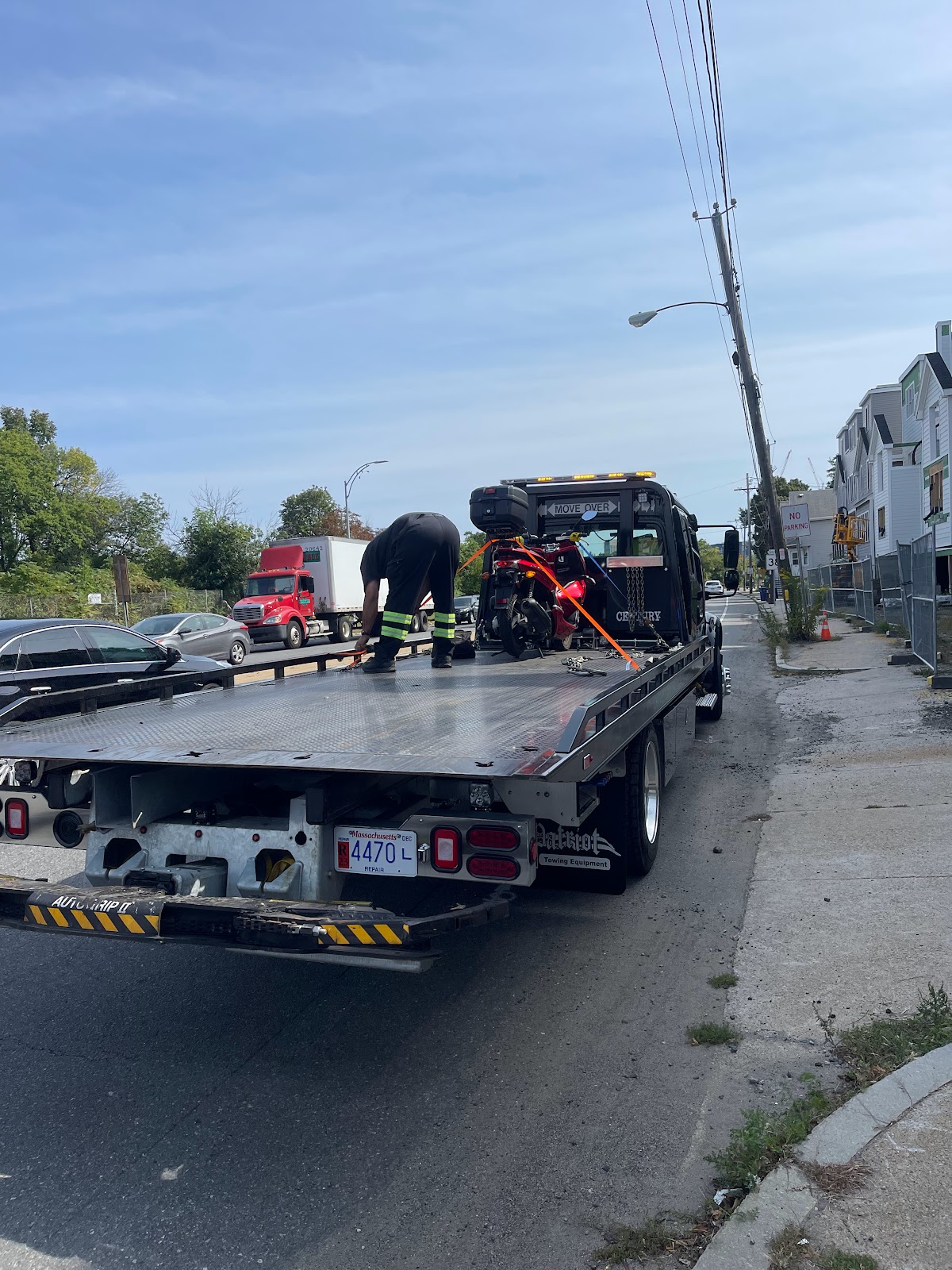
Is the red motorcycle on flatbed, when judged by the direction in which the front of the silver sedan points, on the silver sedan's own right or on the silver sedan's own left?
on the silver sedan's own left

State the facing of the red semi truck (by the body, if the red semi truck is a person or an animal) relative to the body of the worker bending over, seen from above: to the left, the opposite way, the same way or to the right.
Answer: to the left

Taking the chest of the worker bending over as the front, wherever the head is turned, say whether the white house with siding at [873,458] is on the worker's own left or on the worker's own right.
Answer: on the worker's own right

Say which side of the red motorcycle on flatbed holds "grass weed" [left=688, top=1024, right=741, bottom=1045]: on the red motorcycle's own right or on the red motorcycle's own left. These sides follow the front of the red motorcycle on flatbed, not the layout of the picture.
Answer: on the red motorcycle's own right

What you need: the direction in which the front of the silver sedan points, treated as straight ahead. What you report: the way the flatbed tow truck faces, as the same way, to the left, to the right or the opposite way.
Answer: the opposite way

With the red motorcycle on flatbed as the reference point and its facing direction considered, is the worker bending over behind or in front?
behind

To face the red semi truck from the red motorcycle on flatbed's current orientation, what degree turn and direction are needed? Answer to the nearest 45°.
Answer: approximately 45° to its left

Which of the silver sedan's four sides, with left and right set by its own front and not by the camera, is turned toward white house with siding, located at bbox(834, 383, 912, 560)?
back

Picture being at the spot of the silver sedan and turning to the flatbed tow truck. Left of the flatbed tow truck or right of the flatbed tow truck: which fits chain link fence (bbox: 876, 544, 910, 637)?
left

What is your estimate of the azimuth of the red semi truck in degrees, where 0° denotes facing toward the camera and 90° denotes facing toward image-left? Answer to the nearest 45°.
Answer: approximately 45°

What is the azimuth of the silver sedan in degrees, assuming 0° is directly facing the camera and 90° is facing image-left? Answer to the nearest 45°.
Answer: approximately 45°
